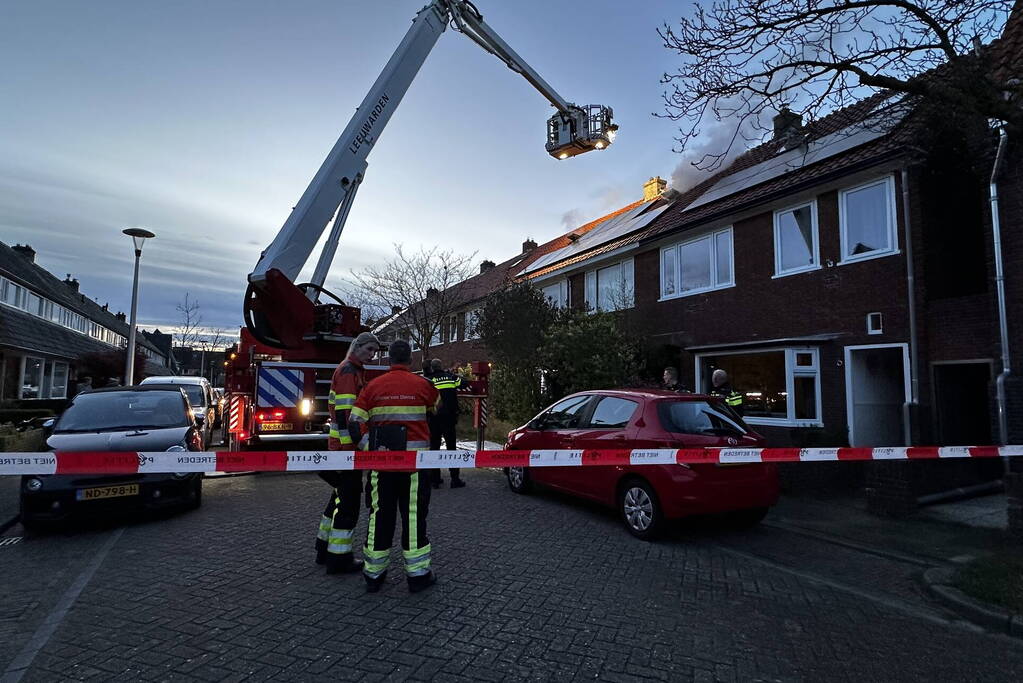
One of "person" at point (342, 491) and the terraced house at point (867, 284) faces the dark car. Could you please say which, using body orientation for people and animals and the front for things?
the terraced house

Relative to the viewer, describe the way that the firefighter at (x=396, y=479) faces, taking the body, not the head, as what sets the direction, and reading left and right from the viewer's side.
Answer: facing away from the viewer

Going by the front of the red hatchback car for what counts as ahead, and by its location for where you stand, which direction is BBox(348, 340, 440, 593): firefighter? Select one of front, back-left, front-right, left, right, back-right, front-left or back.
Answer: left

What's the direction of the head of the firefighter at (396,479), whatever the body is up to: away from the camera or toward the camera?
away from the camera

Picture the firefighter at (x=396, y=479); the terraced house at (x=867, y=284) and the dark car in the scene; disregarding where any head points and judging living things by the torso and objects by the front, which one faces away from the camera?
the firefighter

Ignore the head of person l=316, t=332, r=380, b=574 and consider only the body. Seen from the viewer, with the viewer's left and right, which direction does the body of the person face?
facing to the right of the viewer

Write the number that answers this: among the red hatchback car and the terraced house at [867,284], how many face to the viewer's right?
0

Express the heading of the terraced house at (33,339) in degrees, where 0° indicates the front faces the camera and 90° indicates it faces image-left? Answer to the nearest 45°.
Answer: approximately 315°

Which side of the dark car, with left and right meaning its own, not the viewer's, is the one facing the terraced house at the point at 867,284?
left
